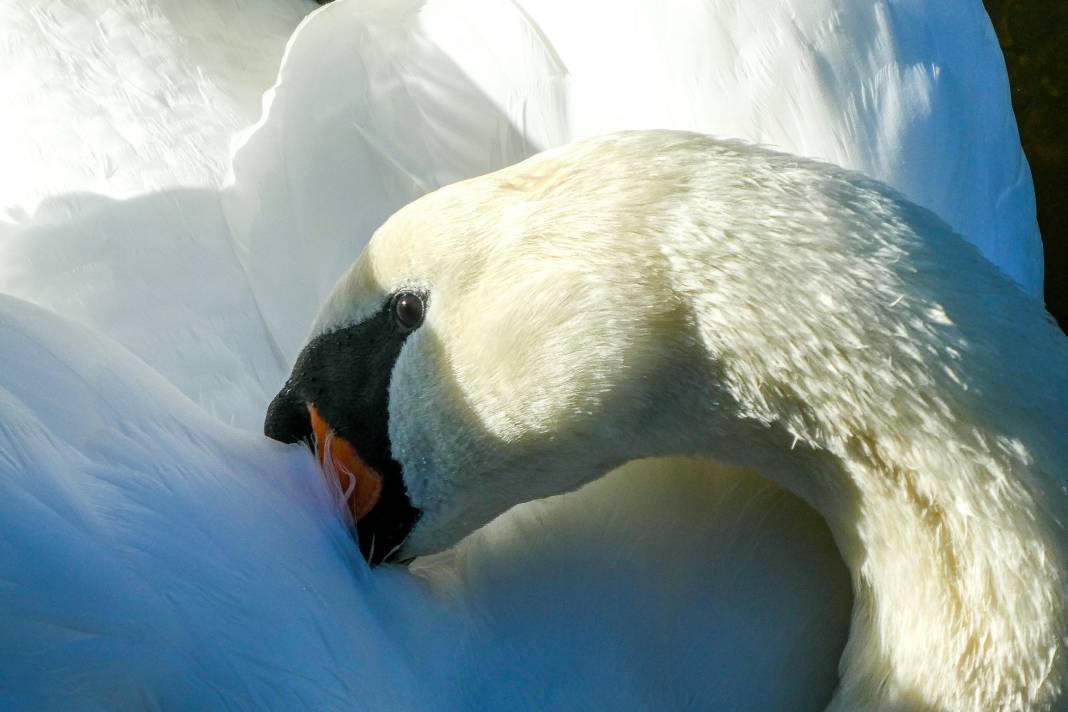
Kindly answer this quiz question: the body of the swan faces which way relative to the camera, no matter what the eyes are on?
to the viewer's right
